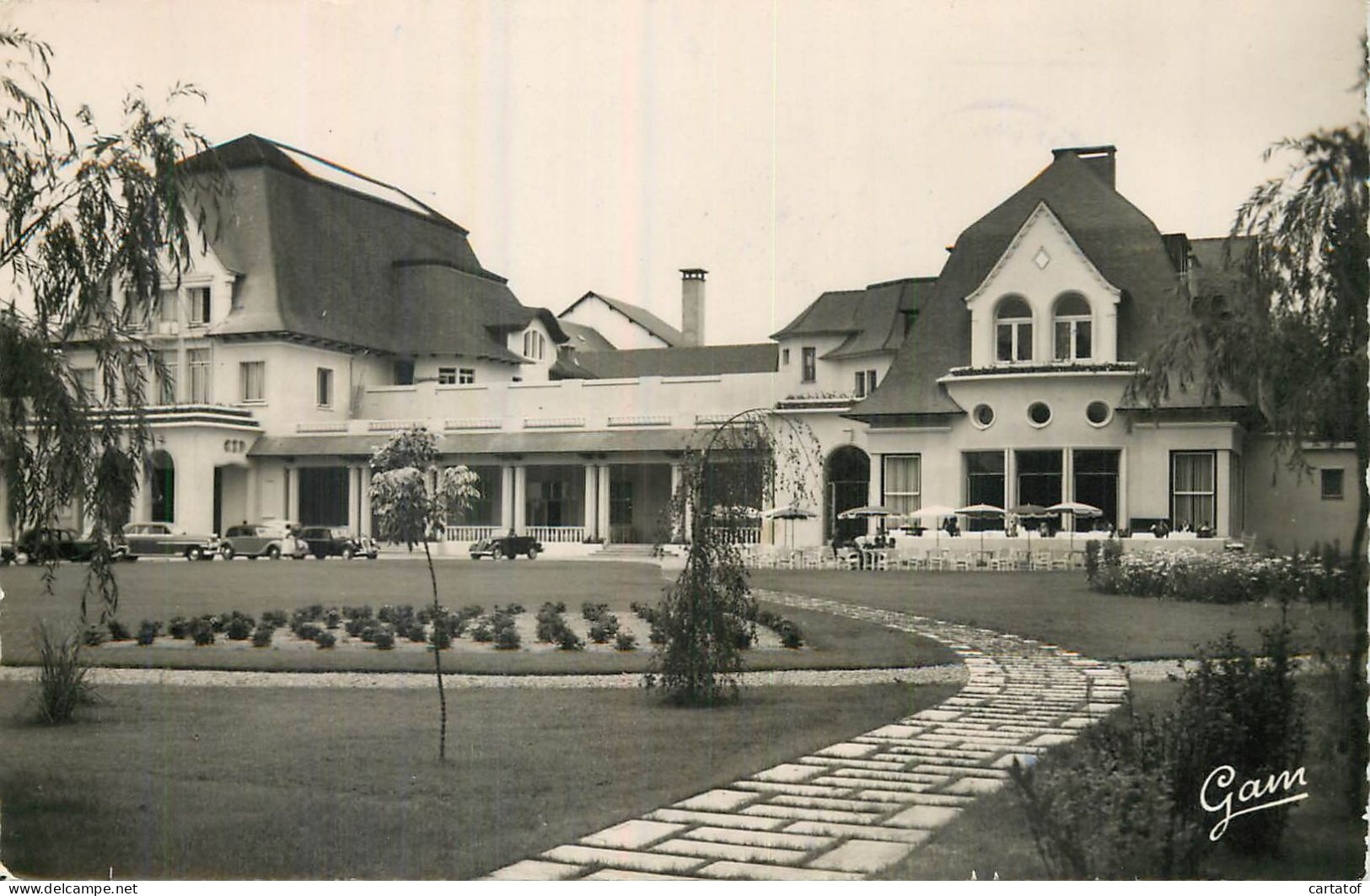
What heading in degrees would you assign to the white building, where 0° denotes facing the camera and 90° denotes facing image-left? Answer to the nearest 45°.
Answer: approximately 0°

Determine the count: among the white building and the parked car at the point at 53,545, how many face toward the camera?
1

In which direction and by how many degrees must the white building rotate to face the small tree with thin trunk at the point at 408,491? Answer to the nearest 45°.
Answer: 0° — it already faces it

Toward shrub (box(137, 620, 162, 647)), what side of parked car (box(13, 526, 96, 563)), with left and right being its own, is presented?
left
